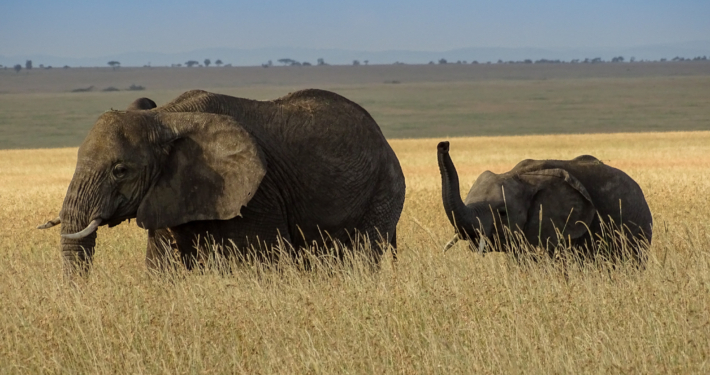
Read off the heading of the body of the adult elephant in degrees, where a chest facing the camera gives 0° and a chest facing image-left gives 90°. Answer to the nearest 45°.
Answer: approximately 90°

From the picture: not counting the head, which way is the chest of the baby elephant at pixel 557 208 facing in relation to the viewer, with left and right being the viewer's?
facing to the left of the viewer

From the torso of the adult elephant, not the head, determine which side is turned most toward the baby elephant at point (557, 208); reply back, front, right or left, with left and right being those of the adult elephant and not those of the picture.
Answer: back

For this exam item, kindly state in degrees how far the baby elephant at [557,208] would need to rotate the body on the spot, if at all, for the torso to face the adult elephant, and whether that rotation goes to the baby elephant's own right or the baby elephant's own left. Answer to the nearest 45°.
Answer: approximately 45° to the baby elephant's own left

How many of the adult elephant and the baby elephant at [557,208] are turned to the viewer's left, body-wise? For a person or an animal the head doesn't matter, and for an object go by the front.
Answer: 2
